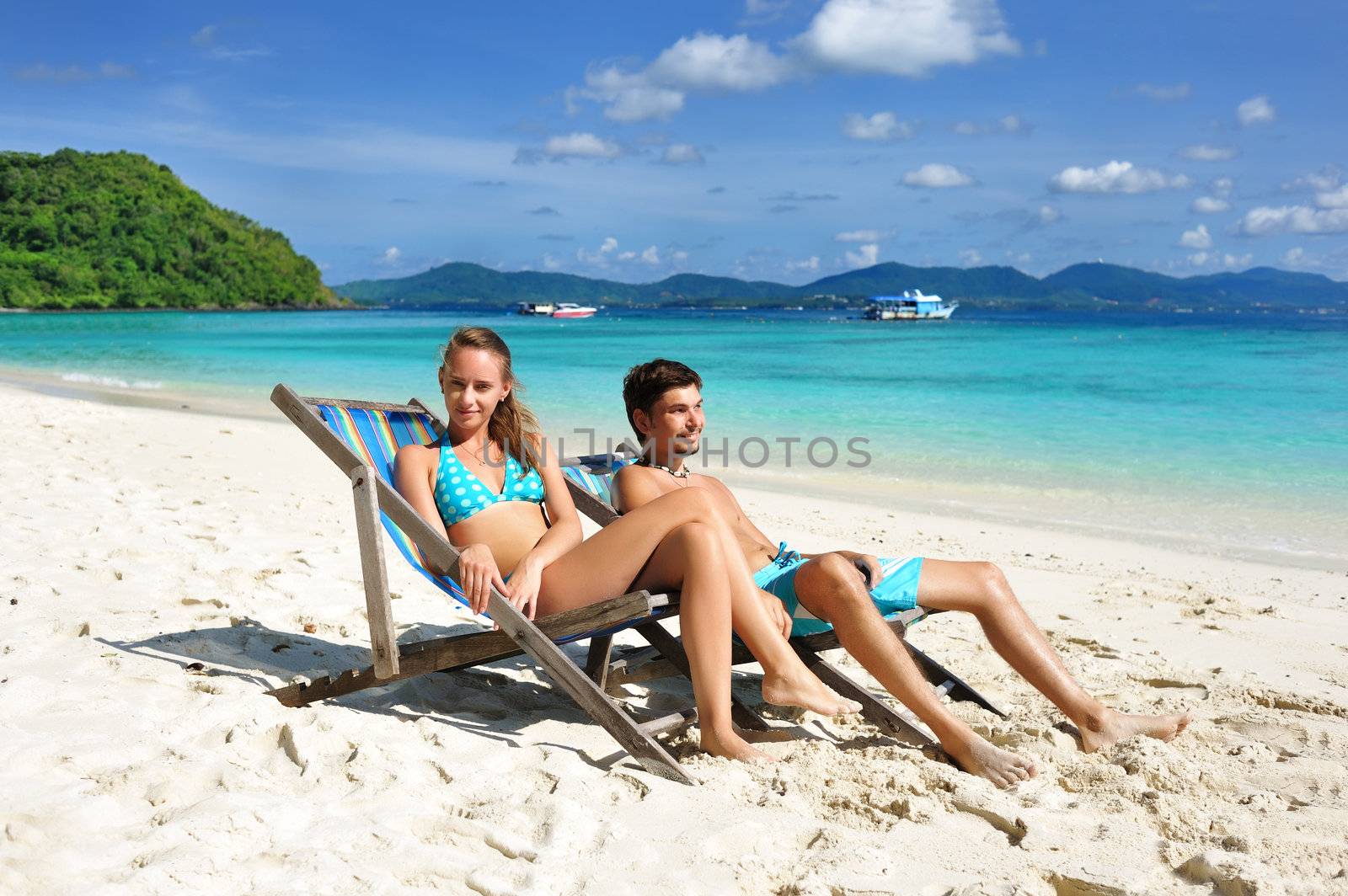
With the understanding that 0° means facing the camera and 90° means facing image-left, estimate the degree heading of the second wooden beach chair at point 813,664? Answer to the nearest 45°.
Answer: approximately 315°

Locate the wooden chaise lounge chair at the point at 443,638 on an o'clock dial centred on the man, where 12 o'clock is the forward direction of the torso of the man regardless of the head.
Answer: The wooden chaise lounge chair is roughly at 4 o'clock from the man.

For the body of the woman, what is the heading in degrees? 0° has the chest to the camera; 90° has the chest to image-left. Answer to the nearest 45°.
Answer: approximately 315°

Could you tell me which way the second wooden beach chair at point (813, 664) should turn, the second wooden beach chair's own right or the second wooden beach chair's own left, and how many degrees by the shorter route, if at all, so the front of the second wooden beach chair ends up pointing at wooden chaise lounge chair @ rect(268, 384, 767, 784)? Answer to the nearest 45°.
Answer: approximately 90° to the second wooden beach chair's own right
